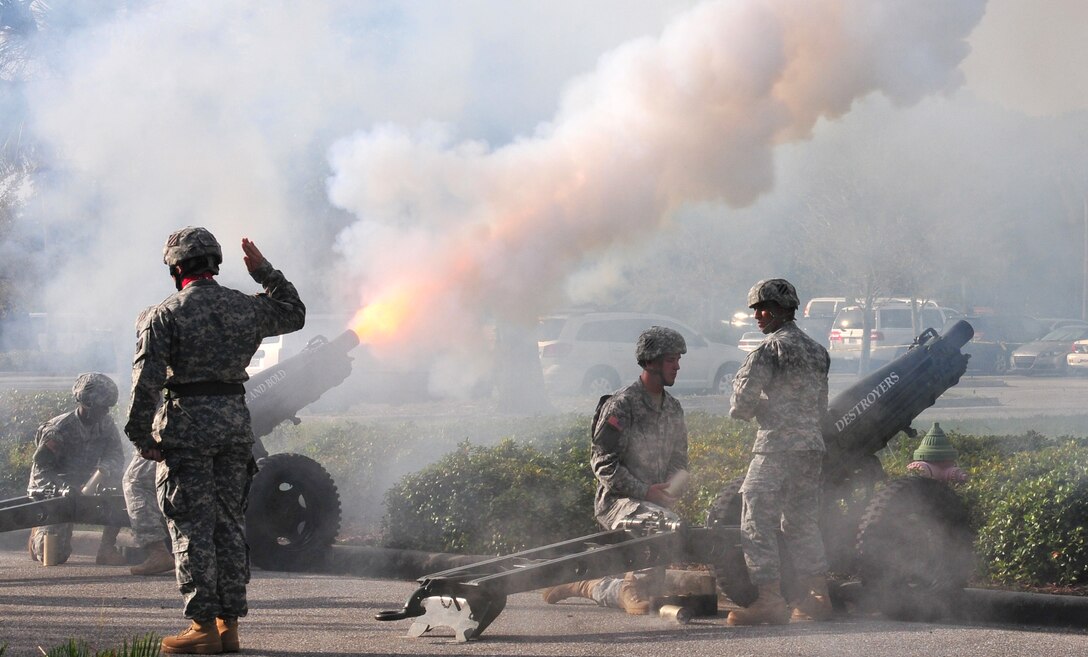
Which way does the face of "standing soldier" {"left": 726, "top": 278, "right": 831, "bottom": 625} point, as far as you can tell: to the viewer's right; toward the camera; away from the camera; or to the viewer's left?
to the viewer's left

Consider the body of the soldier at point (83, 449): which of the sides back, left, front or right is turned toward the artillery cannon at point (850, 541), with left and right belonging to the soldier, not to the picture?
front

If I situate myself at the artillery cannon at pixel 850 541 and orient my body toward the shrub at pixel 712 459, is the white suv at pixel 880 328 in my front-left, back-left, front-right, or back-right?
front-right

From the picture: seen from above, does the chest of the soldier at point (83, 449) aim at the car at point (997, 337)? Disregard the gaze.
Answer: no

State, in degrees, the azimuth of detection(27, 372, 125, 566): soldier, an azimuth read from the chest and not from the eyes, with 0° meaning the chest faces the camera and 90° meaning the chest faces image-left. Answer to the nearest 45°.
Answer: approximately 315°
